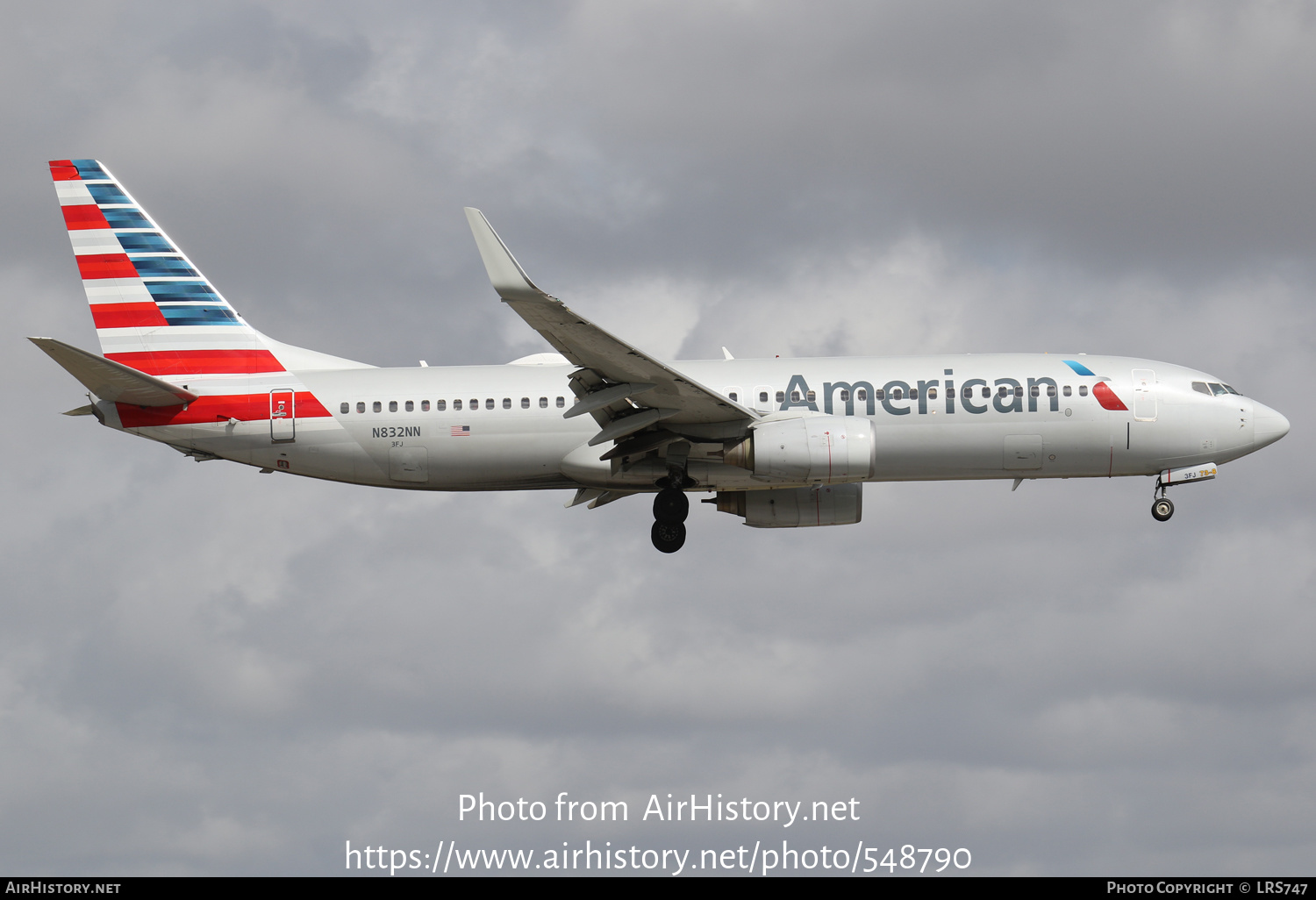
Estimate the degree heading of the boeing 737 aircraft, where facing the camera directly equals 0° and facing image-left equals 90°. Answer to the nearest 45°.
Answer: approximately 270°
